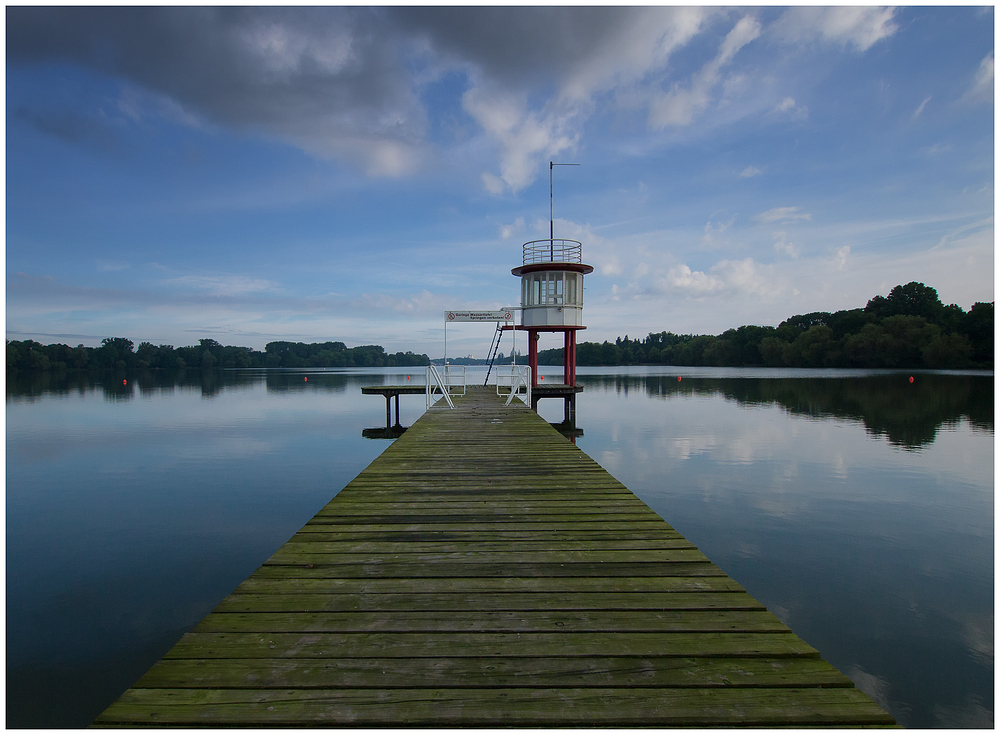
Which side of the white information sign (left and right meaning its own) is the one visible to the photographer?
front
